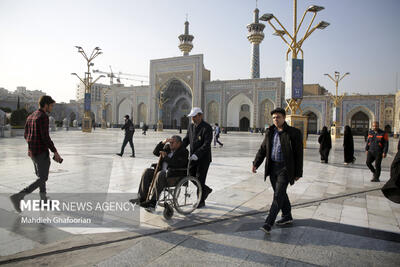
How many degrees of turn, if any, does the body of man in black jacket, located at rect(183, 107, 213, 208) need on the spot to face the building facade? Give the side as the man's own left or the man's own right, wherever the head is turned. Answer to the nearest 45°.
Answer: approximately 135° to the man's own right

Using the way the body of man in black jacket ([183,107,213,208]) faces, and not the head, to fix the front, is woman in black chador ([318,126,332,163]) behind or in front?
behind

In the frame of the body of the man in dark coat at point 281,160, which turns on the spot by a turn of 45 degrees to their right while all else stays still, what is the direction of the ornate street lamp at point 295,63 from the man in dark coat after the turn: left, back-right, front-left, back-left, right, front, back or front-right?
right

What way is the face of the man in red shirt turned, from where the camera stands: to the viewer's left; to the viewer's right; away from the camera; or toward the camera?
to the viewer's right

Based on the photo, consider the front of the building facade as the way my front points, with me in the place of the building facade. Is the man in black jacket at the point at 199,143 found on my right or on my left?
on my left

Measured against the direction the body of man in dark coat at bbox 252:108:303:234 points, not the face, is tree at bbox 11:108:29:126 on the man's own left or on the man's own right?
on the man's own right

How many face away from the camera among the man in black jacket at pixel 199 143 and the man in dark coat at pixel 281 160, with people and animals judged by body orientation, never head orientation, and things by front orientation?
0

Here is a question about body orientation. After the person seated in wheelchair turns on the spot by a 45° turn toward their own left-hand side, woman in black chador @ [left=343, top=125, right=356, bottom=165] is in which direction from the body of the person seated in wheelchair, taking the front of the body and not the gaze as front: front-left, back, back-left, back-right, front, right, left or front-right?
back-left

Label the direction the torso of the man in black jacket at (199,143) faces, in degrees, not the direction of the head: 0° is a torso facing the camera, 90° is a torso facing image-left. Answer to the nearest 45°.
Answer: approximately 45°

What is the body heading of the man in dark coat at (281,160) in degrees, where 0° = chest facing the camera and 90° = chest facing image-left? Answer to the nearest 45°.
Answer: approximately 45°
